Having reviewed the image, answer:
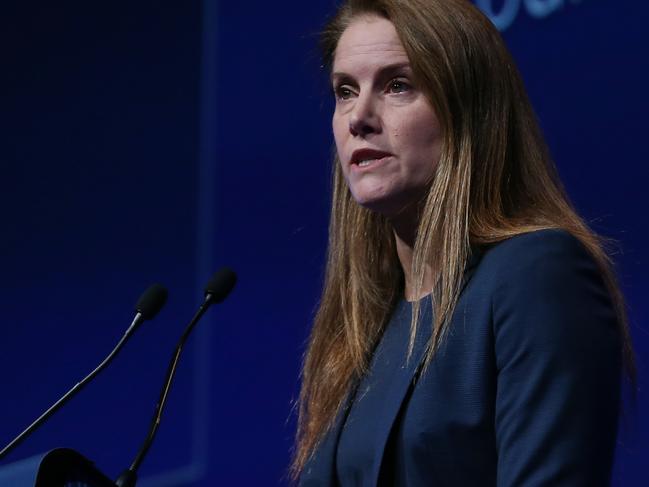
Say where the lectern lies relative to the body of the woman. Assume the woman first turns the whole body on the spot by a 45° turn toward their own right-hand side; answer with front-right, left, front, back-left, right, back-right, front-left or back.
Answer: front-left

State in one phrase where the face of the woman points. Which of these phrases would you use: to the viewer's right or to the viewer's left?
to the viewer's left

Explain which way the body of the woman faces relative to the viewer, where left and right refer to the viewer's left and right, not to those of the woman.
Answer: facing the viewer and to the left of the viewer
